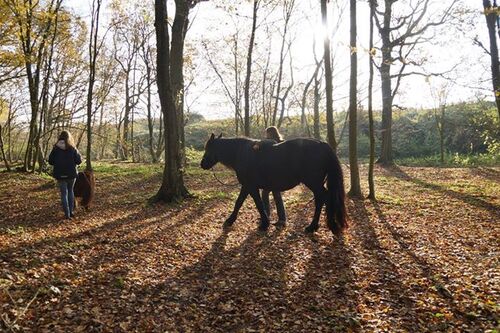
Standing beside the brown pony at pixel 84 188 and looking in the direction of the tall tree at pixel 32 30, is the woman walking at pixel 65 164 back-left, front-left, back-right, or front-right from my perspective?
back-left

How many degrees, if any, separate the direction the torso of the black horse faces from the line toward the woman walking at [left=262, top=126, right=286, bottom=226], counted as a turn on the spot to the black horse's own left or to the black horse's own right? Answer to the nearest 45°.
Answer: approximately 90° to the black horse's own right

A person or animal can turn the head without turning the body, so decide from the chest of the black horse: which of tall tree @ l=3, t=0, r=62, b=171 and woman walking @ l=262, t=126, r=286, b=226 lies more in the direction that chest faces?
the tall tree

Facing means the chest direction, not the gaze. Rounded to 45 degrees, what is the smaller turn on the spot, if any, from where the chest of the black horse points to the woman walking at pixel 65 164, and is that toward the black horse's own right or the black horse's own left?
0° — it already faces them

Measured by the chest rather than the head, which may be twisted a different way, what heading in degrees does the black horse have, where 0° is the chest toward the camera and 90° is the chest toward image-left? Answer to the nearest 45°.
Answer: approximately 90°

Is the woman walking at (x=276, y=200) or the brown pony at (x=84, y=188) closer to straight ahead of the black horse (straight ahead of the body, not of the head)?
the brown pony
